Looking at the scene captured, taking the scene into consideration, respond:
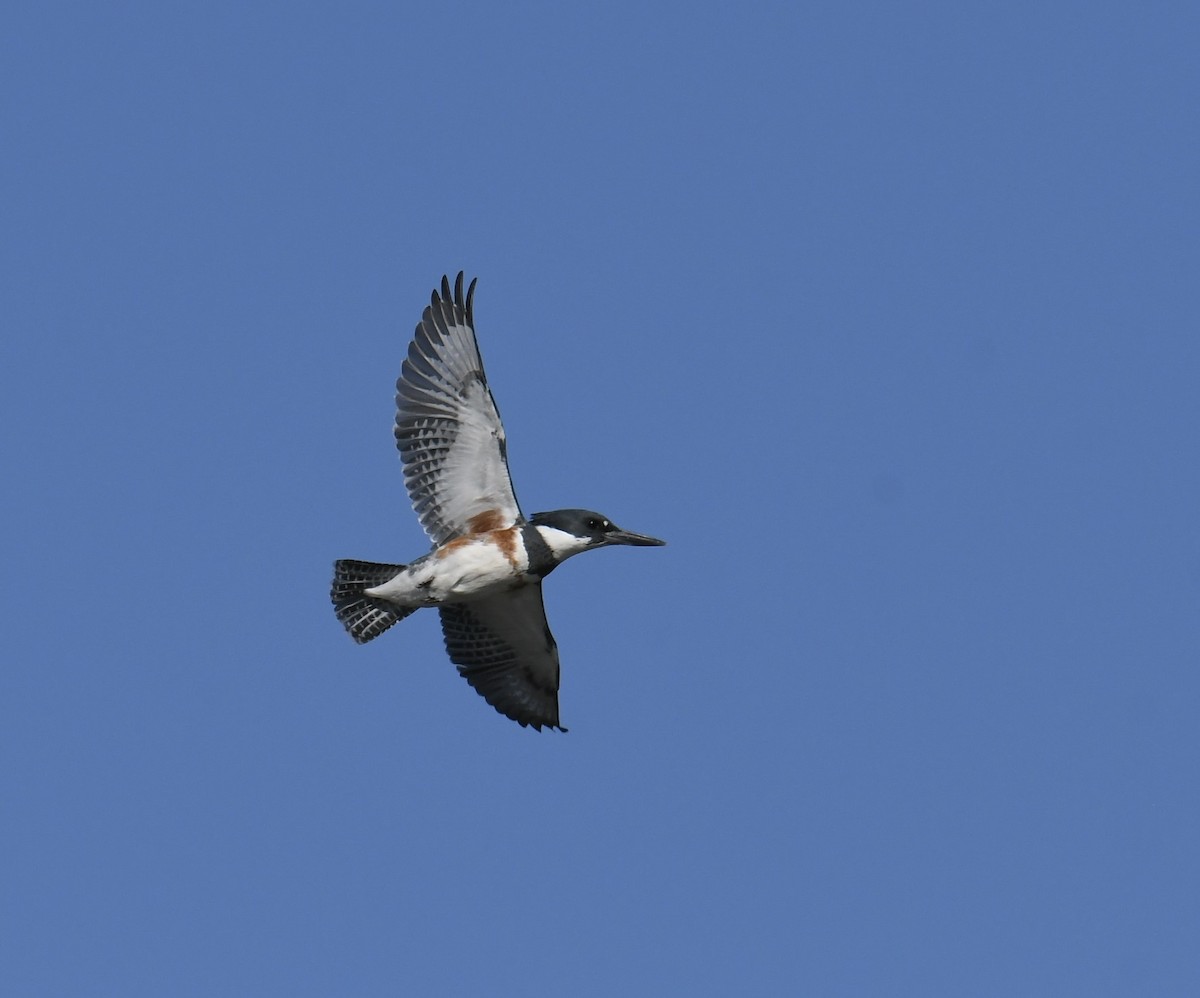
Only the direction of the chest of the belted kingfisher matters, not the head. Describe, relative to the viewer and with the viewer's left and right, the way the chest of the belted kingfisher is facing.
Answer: facing to the right of the viewer
